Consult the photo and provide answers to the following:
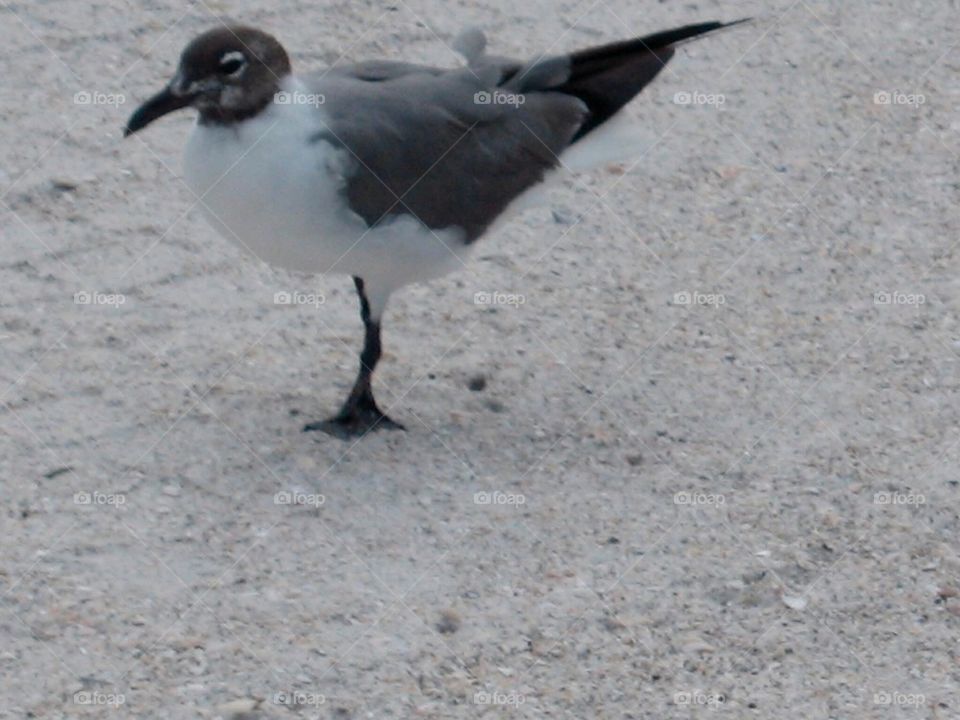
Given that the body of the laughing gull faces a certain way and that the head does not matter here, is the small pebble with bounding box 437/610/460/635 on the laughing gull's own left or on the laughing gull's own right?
on the laughing gull's own left

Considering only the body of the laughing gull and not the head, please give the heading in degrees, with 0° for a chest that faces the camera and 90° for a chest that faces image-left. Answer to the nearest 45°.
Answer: approximately 90°
